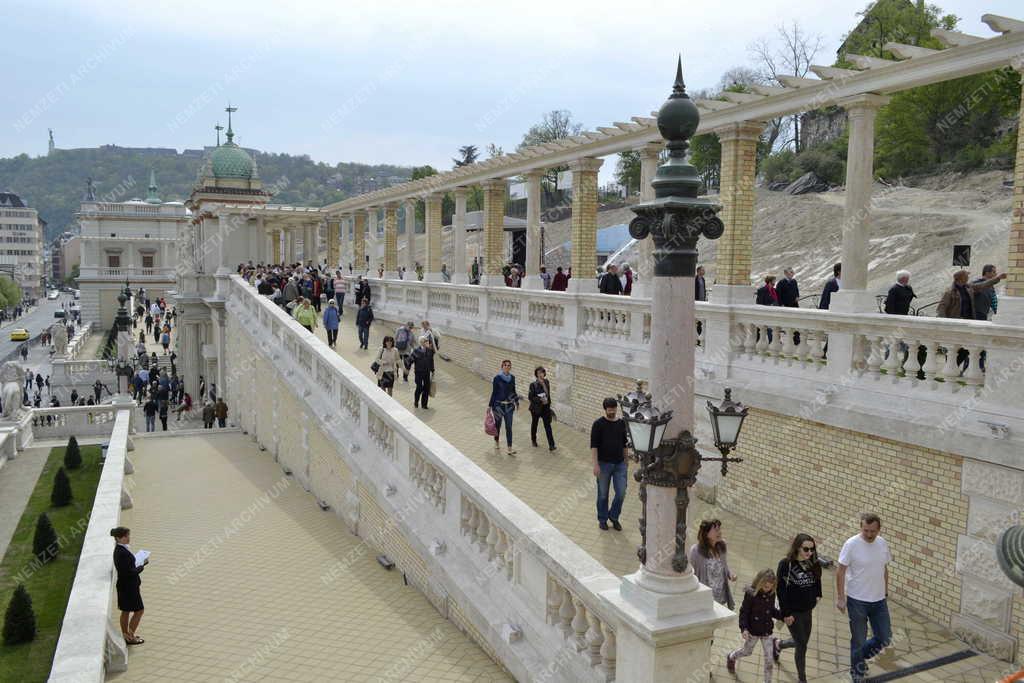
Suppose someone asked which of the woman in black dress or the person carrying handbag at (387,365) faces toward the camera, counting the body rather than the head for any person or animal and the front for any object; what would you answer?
the person carrying handbag

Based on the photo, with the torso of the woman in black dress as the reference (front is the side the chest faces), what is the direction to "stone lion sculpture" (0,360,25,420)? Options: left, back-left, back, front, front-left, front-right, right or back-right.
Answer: left

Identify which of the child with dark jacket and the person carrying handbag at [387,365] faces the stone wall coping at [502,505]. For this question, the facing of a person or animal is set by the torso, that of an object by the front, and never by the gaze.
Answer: the person carrying handbag

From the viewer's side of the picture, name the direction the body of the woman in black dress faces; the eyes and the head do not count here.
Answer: to the viewer's right

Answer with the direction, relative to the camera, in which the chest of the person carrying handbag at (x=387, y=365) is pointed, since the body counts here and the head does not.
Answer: toward the camera

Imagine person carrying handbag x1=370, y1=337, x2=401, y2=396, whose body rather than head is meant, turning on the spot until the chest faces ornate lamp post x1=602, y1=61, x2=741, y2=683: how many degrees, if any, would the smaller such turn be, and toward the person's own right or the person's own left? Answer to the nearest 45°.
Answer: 0° — they already face it

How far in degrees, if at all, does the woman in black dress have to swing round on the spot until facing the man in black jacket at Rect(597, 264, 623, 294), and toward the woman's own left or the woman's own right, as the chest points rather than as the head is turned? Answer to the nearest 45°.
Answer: approximately 45° to the woman's own left

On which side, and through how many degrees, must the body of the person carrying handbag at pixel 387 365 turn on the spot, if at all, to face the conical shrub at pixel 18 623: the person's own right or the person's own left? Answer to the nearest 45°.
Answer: approximately 45° to the person's own right

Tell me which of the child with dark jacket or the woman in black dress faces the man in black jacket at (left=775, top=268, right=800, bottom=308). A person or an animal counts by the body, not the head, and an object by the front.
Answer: the woman in black dress

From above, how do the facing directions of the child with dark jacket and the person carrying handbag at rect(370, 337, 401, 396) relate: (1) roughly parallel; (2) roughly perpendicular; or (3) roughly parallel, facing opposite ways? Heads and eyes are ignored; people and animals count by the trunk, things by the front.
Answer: roughly parallel

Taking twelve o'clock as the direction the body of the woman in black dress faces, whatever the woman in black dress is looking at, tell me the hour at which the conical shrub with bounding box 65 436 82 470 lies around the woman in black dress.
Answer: The conical shrub is roughly at 9 o'clock from the woman in black dress.

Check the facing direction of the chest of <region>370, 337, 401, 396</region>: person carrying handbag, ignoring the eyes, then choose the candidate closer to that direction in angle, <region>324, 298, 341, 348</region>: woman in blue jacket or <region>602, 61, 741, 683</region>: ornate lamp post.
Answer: the ornate lamp post

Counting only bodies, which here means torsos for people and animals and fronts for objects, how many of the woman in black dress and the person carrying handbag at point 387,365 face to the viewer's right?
1

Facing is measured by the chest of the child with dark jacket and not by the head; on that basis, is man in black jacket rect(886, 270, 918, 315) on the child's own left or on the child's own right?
on the child's own left

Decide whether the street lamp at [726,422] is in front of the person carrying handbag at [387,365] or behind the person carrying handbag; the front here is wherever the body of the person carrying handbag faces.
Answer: in front

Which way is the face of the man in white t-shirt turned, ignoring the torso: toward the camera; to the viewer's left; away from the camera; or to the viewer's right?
toward the camera

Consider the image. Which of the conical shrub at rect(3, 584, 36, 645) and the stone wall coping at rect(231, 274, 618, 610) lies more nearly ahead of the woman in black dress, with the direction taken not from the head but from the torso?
the stone wall coping

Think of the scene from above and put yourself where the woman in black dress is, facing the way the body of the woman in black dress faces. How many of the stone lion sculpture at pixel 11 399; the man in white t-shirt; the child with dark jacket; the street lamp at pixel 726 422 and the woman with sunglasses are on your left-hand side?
1

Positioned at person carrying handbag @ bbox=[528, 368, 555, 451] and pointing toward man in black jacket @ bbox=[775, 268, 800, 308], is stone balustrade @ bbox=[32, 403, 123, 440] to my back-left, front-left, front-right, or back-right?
back-left
